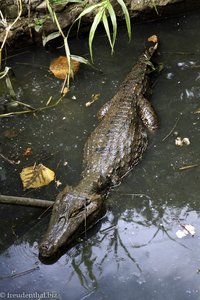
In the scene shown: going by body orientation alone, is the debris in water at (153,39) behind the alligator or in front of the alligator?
behind

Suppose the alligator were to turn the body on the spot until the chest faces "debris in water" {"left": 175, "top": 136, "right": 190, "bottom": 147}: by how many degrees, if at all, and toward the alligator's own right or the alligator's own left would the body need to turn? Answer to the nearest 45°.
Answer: approximately 135° to the alligator's own left

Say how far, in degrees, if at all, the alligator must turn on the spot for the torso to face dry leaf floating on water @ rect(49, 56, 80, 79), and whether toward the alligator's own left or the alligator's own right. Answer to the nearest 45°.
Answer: approximately 135° to the alligator's own right

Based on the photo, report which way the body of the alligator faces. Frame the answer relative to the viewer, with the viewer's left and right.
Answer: facing the viewer and to the left of the viewer

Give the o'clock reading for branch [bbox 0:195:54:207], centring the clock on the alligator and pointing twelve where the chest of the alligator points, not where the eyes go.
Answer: The branch is roughly at 12 o'clock from the alligator.

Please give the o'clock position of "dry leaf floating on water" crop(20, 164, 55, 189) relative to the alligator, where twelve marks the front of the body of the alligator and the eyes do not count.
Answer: The dry leaf floating on water is roughly at 1 o'clock from the alligator.

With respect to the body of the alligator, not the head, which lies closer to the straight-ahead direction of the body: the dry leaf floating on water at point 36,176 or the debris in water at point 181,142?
the dry leaf floating on water

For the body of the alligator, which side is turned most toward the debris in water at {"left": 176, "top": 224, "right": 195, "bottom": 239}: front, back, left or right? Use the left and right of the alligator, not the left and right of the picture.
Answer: left
